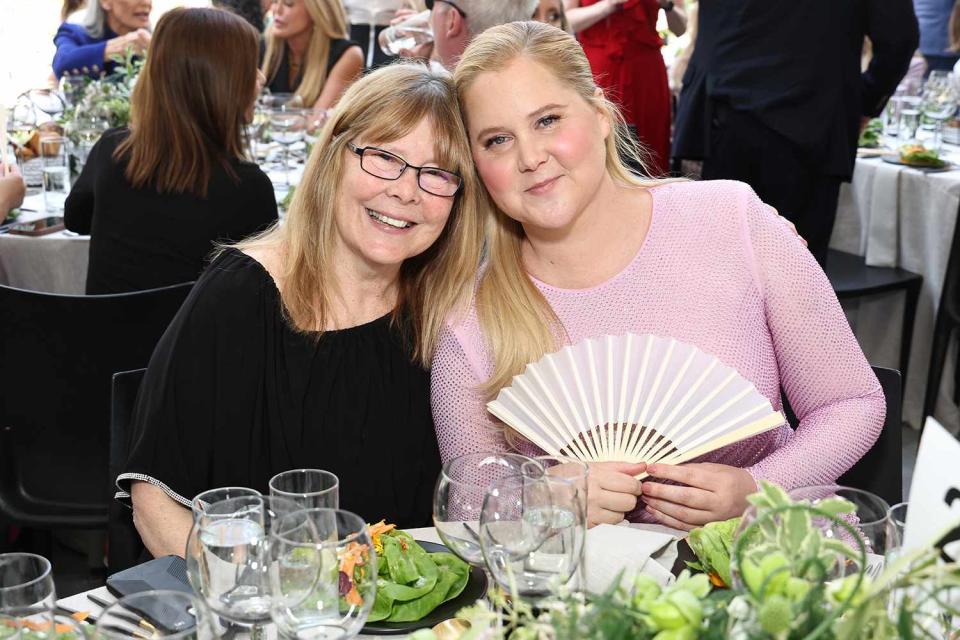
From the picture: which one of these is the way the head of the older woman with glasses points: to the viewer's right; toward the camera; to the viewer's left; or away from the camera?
toward the camera

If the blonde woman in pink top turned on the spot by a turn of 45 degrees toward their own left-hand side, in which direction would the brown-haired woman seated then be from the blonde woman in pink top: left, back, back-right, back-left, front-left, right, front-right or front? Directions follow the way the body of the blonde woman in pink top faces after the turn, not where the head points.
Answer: back

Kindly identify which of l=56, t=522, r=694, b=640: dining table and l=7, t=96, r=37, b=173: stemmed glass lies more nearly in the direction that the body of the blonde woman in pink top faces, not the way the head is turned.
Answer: the dining table

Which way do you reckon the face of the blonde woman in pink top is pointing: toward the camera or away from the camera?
toward the camera

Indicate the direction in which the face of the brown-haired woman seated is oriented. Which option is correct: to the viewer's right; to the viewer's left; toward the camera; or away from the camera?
away from the camera

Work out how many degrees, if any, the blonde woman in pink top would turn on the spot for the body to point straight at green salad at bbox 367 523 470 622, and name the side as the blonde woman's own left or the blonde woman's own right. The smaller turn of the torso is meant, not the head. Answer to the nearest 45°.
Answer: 0° — they already face it

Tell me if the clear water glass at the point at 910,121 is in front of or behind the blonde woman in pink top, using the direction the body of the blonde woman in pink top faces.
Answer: behind

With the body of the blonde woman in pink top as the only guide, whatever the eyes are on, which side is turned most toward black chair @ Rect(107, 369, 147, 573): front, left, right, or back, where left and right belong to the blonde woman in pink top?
right

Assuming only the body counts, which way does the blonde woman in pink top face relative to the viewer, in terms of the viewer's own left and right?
facing the viewer

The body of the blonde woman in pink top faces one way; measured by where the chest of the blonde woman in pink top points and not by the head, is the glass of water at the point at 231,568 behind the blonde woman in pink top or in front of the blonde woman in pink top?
in front
